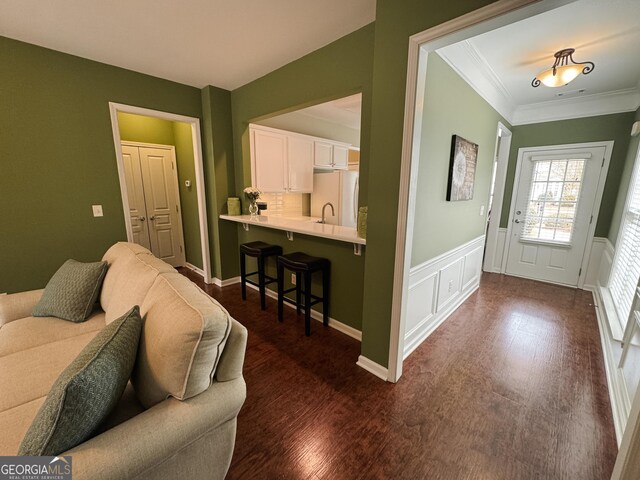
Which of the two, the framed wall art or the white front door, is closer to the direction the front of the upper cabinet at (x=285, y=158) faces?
the framed wall art

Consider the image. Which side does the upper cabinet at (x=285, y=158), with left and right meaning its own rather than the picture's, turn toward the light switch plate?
right

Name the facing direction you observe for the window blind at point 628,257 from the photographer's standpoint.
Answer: facing to the left of the viewer

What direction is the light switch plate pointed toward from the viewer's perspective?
toward the camera

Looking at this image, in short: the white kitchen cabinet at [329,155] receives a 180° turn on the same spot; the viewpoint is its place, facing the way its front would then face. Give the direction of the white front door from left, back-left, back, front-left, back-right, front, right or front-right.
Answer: back-right

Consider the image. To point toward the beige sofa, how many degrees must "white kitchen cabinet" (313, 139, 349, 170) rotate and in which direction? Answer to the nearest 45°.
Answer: approximately 45° to its right

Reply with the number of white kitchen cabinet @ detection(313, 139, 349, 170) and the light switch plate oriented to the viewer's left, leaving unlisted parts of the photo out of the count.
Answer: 0

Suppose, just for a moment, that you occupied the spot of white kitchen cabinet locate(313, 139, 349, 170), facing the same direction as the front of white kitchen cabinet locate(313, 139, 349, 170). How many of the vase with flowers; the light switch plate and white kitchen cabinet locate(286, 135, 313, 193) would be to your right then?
3

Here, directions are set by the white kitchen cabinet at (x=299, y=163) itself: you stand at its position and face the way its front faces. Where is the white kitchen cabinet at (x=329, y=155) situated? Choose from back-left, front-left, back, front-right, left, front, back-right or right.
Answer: left

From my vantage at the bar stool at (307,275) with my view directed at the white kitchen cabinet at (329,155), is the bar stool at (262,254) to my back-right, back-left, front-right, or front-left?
front-left

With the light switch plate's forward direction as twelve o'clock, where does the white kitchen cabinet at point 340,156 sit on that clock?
The white kitchen cabinet is roughly at 9 o'clock from the light switch plate.

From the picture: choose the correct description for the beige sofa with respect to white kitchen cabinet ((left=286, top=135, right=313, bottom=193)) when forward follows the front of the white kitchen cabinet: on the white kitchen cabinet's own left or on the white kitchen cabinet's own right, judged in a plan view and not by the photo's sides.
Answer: on the white kitchen cabinet's own right

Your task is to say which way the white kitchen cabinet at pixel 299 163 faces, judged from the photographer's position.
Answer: facing the viewer and to the right of the viewer

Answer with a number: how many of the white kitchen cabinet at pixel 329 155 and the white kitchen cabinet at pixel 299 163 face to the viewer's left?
0

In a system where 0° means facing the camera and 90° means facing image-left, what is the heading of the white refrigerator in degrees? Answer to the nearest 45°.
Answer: approximately 315°

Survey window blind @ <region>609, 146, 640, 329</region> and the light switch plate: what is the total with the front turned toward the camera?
1
